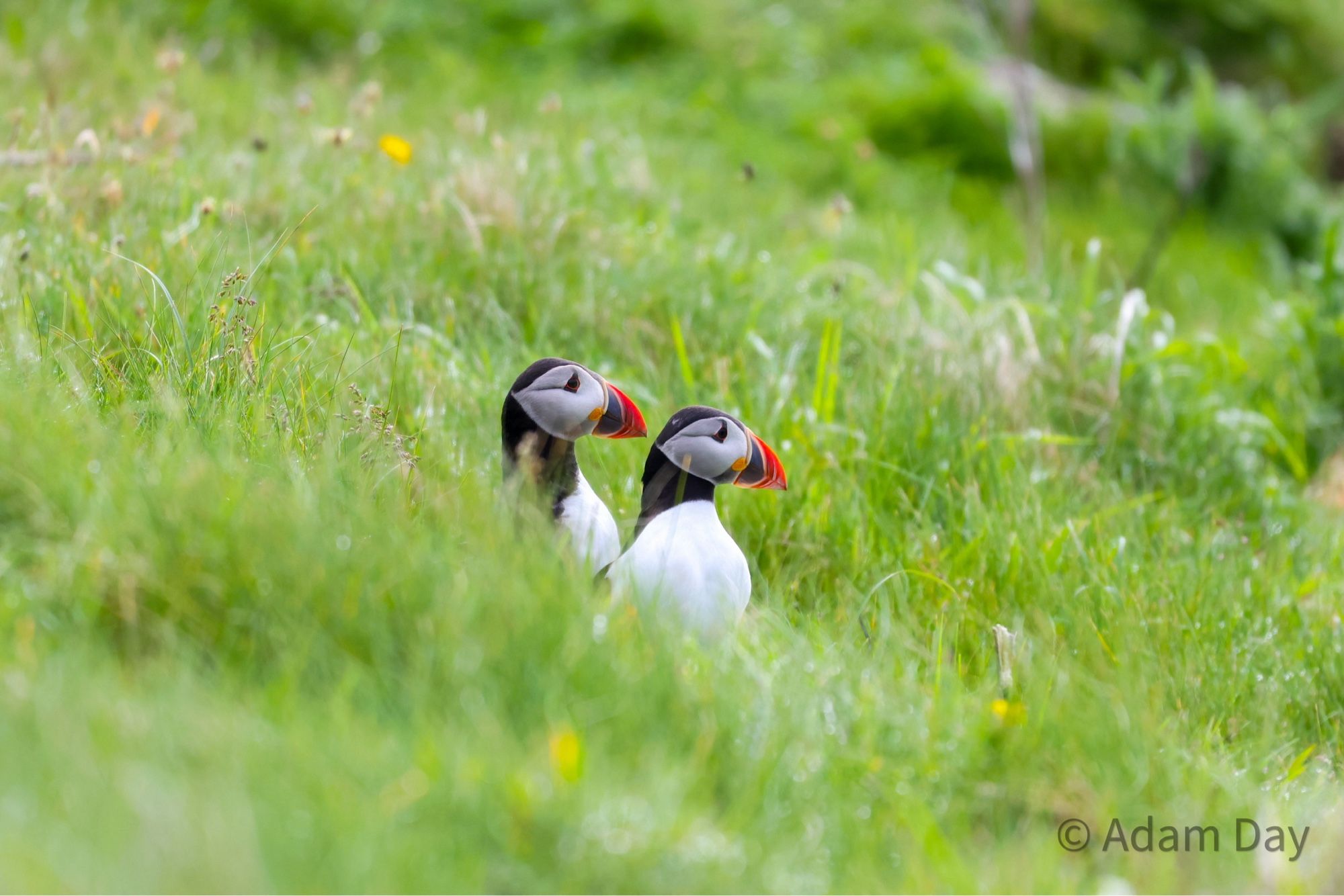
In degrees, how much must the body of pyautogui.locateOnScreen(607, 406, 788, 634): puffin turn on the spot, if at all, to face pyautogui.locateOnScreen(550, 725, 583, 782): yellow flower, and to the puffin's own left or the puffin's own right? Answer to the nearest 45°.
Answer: approximately 45° to the puffin's own right

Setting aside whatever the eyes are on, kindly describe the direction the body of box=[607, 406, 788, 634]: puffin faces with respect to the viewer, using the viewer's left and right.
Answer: facing the viewer and to the right of the viewer

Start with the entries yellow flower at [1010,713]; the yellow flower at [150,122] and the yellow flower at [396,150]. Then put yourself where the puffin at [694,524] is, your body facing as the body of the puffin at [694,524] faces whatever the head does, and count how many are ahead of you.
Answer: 1

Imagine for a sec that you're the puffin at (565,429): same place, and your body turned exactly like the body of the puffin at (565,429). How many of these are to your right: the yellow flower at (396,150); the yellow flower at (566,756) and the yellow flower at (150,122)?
1

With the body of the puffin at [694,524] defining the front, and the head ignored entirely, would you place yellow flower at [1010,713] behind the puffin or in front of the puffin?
in front

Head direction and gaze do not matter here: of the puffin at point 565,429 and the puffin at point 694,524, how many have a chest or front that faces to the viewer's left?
0

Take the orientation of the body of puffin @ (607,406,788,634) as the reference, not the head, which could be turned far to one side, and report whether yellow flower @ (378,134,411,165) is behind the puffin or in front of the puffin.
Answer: behind

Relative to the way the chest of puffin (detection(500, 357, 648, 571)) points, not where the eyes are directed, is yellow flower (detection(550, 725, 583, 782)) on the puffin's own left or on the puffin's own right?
on the puffin's own right

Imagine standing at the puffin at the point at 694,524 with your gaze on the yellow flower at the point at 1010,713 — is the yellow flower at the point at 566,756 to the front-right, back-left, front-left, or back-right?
front-right

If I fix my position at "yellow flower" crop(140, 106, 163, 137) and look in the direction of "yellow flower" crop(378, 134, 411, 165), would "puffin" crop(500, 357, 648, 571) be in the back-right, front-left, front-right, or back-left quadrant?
front-right

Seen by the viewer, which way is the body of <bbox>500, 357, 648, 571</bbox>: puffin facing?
to the viewer's right
